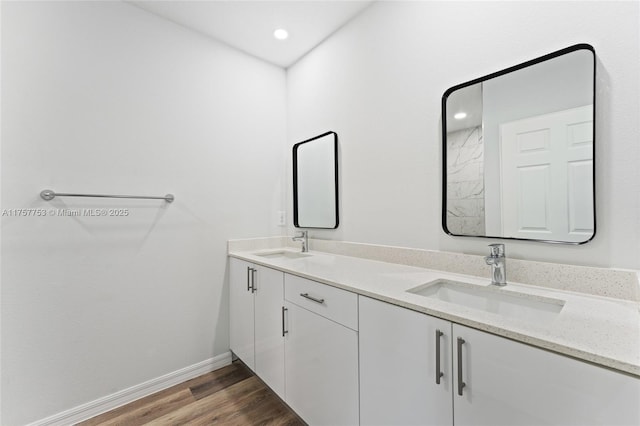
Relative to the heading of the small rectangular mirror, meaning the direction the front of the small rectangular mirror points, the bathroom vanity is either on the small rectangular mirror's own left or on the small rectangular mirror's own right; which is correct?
on the small rectangular mirror's own left

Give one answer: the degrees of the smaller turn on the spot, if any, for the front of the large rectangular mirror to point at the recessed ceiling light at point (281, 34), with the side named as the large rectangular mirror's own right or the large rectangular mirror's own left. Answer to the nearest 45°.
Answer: approximately 45° to the large rectangular mirror's own right

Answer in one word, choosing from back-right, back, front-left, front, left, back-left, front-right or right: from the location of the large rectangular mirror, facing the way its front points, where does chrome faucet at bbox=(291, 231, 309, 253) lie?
front-right

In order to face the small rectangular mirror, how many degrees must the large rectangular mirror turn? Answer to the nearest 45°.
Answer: approximately 45° to its right

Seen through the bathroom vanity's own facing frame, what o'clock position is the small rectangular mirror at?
The small rectangular mirror is roughly at 3 o'clock from the bathroom vanity.

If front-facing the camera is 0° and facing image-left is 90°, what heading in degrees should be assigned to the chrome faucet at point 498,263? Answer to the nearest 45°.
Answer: approximately 45°

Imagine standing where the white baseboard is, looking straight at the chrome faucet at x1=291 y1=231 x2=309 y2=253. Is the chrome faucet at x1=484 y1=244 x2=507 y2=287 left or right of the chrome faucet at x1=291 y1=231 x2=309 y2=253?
right

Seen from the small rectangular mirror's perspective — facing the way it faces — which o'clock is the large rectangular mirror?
The large rectangular mirror is roughly at 9 o'clock from the small rectangular mirror.

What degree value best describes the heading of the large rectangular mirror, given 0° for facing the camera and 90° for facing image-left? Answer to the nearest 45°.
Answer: approximately 45°
